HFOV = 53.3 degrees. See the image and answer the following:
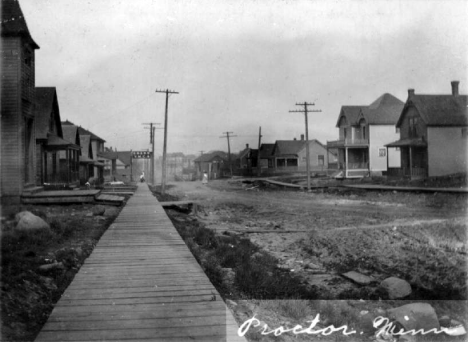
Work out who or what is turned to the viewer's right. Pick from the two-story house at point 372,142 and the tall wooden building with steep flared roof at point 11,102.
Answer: the tall wooden building with steep flared roof at point 11,102

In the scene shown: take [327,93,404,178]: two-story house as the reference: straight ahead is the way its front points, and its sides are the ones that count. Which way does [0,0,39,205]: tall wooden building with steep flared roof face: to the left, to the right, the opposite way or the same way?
the opposite way

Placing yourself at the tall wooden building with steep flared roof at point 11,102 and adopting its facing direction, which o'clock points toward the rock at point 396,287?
The rock is roughly at 2 o'clock from the tall wooden building with steep flared roof.

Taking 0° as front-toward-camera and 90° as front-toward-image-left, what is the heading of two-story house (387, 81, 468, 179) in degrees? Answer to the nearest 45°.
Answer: approximately 45°

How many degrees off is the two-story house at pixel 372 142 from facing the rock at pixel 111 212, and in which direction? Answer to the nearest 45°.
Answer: approximately 45° to its left

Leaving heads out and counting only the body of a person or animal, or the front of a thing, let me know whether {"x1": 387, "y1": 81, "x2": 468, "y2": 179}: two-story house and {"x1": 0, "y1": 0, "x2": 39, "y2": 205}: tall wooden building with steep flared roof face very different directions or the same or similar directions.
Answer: very different directions

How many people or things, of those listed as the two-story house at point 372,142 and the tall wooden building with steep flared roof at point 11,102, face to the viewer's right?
1

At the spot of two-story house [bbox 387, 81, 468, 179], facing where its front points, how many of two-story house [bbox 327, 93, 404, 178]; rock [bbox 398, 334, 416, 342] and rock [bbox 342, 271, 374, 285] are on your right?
1

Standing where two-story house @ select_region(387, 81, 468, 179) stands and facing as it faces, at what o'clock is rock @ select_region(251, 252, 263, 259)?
The rock is roughly at 11 o'clock from the two-story house.

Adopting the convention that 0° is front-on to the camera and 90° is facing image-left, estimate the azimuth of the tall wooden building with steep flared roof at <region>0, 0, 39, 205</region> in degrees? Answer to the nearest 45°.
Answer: approximately 270°

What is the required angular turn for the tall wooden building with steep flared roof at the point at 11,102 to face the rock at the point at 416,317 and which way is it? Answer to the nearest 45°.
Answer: approximately 90° to its right

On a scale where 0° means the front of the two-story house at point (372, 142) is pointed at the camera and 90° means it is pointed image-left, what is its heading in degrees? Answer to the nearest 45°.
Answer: approximately 45°

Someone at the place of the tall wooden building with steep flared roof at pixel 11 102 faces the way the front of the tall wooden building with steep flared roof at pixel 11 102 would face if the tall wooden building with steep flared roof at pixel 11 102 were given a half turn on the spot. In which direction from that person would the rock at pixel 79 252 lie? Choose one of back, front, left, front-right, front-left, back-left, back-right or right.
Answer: left

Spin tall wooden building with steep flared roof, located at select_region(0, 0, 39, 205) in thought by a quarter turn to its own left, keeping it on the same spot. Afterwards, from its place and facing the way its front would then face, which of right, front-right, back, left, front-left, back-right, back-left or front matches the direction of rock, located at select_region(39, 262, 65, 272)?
back
